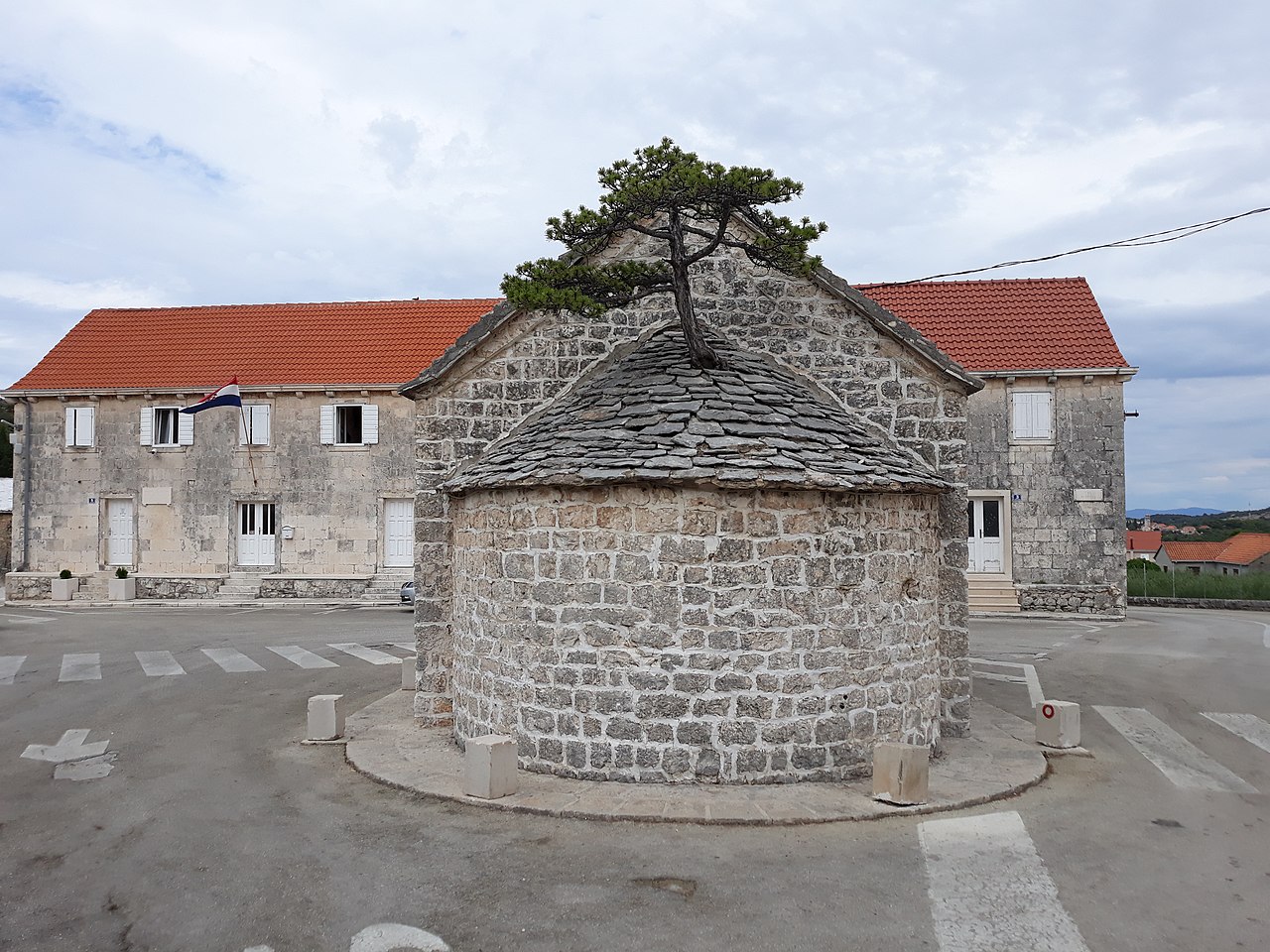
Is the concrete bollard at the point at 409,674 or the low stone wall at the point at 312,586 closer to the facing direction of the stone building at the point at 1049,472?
the concrete bollard

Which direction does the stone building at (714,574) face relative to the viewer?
away from the camera

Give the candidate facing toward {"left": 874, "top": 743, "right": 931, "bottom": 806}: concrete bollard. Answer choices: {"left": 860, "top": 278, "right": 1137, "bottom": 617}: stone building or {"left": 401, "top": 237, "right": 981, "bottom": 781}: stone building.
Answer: {"left": 860, "top": 278, "right": 1137, "bottom": 617}: stone building

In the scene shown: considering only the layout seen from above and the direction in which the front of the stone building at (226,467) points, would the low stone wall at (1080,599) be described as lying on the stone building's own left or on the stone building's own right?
on the stone building's own left

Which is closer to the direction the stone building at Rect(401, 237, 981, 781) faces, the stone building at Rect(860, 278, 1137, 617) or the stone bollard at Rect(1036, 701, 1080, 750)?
the stone building

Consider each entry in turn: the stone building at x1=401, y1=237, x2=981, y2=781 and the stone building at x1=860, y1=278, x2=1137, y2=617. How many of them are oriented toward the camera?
1

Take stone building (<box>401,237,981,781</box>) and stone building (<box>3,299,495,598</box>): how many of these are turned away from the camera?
1

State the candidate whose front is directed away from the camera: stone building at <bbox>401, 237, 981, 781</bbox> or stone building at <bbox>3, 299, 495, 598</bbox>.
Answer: stone building at <bbox>401, 237, 981, 781</bbox>
